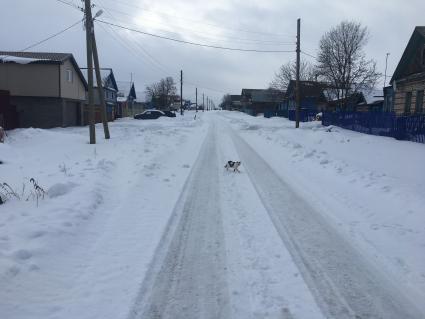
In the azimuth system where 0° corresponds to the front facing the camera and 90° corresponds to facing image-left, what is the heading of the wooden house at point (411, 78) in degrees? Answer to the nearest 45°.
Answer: approximately 45°

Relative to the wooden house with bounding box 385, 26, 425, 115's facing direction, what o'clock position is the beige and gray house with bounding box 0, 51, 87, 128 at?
the beige and gray house with bounding box 0, 51, 87, 128 is roughly at 1 o'clock from the wooden house with bounding box 385, 26, 425, 115.

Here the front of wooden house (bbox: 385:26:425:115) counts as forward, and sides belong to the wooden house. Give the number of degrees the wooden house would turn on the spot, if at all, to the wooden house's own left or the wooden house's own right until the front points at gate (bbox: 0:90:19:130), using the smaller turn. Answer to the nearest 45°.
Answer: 0° — it already faces it
